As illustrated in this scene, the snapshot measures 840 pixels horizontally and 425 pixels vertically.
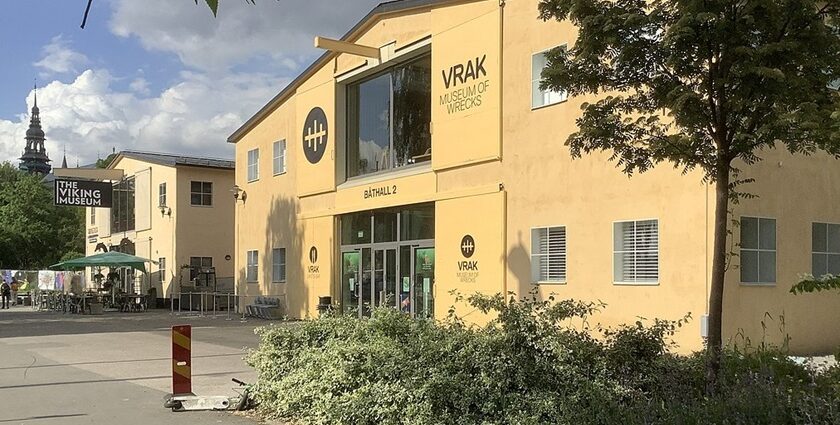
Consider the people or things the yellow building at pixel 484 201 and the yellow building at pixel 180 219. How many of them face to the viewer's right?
0

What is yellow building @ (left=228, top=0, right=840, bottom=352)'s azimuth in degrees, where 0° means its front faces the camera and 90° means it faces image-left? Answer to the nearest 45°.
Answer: approximately 45°

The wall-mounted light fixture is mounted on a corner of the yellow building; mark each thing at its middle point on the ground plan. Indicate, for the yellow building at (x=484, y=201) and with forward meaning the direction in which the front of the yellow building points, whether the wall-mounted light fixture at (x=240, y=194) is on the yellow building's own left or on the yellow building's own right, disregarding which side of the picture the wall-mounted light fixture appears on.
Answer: on the yellow building's own right

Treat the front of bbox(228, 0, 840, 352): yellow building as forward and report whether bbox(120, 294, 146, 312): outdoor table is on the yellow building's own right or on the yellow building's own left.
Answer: on the yellow building's own right

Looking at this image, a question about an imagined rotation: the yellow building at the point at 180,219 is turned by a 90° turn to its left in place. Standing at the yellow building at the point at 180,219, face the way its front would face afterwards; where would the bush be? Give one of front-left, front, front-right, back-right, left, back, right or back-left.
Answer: front-right
